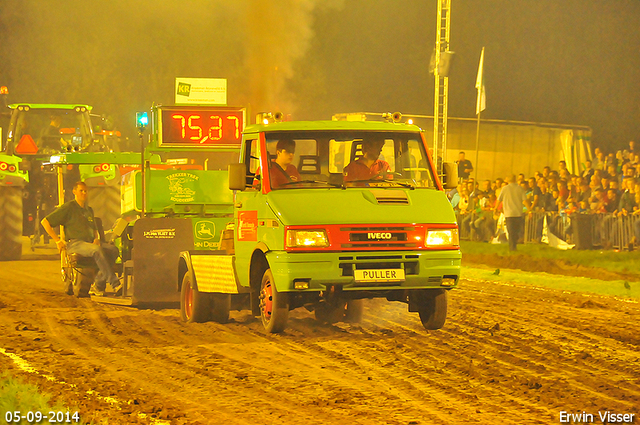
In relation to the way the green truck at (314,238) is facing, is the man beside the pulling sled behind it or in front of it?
behind

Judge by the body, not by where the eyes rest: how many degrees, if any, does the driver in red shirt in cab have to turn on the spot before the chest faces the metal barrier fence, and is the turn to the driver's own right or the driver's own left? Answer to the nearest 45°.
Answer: approximately 90° to the driver's own left

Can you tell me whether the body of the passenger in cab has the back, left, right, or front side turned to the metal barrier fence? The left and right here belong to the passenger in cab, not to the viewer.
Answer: left

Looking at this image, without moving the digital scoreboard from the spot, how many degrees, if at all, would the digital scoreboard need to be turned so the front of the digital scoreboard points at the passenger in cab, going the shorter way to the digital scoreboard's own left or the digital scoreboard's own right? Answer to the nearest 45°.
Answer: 0° — it already faces them

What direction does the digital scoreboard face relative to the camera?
toward the camera

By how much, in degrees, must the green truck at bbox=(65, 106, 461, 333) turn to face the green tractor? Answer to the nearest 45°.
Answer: approximately 180°

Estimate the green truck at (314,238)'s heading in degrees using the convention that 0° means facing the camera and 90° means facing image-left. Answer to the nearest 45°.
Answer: approximately 315°

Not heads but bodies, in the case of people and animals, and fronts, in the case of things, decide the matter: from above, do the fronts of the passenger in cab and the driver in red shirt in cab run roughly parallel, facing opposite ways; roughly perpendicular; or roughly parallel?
roughly parallel

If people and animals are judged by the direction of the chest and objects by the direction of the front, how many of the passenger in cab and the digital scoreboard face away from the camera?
0
